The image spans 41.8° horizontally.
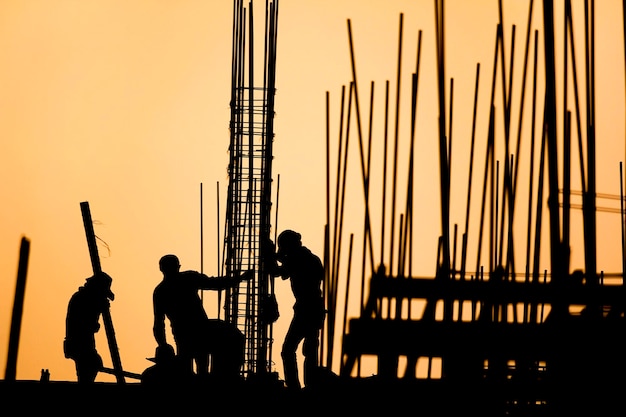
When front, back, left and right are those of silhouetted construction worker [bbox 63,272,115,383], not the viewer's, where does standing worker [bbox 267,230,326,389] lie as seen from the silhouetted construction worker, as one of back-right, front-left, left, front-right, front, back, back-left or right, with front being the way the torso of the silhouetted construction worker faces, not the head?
front-right

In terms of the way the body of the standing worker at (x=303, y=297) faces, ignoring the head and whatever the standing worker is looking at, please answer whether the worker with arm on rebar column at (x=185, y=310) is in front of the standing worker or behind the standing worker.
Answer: in front

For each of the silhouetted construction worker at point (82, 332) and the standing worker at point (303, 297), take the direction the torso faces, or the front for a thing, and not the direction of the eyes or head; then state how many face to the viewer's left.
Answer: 1

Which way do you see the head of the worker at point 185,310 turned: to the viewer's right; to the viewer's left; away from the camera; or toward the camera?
to the viewer's right

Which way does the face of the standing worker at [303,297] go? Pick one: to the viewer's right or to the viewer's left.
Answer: to the viewer's left

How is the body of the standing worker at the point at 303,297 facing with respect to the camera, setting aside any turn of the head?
to the viewer's left

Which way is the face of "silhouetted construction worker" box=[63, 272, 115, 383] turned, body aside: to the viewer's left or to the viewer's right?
to the viewer's right

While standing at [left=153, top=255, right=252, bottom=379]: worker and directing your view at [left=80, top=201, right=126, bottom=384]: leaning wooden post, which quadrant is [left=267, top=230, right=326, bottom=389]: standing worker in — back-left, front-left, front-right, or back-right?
back-left

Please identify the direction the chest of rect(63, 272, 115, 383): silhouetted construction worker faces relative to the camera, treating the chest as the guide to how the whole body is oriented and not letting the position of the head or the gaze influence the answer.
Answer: to the viewer's right

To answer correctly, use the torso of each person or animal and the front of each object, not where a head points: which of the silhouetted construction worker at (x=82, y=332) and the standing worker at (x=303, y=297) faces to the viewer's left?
the standing worker

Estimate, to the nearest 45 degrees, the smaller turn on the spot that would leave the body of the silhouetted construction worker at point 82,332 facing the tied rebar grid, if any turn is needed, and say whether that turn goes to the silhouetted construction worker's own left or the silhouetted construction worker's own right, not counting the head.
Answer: approximately 45° to the silhouetted construction worker's own right
